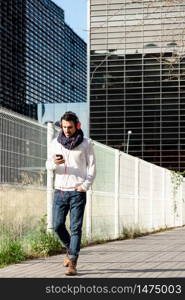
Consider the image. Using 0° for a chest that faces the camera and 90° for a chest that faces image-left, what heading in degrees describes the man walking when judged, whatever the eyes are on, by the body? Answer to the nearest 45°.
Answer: approximately 0°

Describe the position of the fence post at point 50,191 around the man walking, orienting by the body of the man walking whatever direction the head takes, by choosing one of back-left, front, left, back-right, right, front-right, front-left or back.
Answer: back

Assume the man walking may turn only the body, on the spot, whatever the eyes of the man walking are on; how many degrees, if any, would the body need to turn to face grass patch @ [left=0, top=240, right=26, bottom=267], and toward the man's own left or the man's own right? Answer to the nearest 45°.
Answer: approximately 135° to the man's own right
